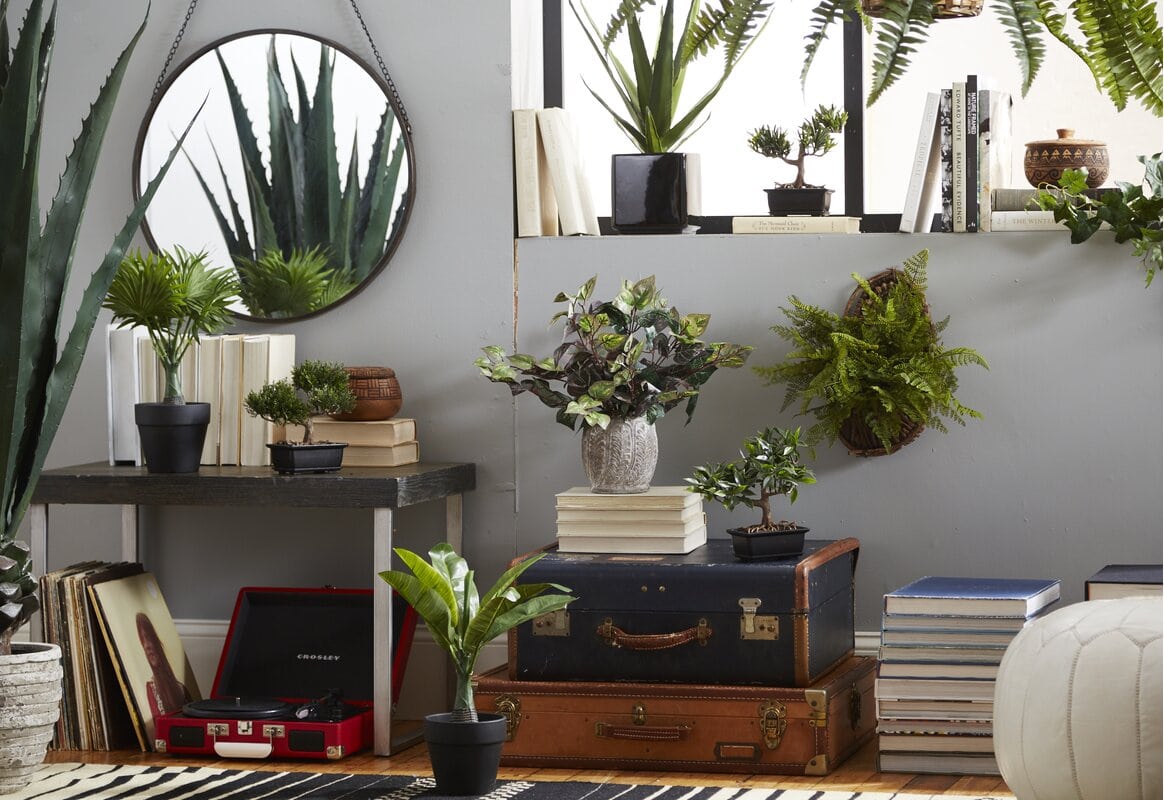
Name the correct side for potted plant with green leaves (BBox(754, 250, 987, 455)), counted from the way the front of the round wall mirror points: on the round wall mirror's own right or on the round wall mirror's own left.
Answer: on the round wall mirror's own left

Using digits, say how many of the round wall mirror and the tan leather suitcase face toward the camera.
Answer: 2

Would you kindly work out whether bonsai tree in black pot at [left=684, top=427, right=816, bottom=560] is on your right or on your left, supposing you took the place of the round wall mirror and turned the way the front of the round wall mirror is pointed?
on your left

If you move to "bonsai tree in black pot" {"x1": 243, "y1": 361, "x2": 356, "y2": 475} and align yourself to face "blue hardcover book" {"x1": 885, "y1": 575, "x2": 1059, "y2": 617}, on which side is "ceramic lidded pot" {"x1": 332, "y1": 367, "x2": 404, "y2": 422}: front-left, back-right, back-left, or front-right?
front-left

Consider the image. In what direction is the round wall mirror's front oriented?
toward the camera

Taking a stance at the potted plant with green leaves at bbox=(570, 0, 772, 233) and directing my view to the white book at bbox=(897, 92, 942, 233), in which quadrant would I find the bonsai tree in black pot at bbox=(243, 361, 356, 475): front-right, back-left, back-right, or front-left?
back-right

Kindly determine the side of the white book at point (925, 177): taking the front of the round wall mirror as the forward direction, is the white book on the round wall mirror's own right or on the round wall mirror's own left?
on the round wall mirror's own left

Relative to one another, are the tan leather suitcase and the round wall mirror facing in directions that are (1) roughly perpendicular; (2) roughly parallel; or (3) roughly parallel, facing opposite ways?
roughly parallel

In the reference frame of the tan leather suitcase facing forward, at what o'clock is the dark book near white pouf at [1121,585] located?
The dark book near white pouf is roughly at 9 o'clock from the tan leather suitcase.

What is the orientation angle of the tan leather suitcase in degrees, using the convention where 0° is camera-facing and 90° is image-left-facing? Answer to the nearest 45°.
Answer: approximately 0°
